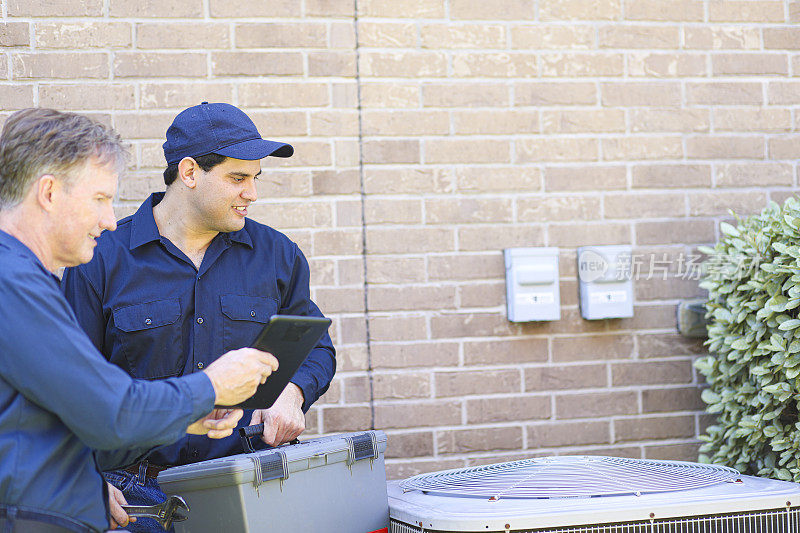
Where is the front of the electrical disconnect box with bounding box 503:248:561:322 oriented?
toward the camera

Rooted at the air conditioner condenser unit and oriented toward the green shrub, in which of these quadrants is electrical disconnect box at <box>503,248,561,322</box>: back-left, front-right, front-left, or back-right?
front-left

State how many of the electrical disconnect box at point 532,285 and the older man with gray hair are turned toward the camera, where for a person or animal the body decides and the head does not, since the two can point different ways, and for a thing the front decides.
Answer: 1

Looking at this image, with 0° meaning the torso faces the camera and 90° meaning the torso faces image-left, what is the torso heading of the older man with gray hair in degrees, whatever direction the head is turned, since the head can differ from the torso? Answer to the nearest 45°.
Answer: approximately 270°

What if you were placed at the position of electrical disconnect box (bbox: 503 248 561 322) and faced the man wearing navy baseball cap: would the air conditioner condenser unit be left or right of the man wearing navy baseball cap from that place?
left

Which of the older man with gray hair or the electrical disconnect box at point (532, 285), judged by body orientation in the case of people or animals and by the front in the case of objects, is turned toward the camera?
the electrical disconnect box

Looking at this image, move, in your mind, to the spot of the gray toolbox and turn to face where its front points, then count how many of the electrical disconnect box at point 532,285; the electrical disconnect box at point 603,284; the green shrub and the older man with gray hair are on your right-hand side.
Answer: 1

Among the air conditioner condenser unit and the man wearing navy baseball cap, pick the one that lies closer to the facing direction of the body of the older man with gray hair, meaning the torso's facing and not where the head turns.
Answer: the air conditioner condenser unit

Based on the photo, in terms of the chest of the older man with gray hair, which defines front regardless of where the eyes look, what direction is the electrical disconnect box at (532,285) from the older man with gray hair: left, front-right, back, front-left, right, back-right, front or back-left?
front-left

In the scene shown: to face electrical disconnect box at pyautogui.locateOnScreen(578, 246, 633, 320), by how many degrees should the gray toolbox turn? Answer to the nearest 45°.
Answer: approximately 90° to its left

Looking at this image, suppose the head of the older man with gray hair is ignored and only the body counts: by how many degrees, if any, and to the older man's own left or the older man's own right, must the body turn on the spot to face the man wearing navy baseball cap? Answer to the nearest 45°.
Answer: approximately 90° to the older man's own left

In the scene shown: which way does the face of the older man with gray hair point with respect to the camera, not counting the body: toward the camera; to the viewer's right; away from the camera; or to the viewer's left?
to the viewer's right

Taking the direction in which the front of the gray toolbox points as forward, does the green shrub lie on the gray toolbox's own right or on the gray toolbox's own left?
on the gray toolbox's own left

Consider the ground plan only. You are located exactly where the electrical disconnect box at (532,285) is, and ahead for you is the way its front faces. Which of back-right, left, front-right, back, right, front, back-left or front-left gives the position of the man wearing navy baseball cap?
front-right

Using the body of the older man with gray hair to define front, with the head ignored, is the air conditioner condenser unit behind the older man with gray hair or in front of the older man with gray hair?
in front

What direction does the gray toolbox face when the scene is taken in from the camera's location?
facing the viewer and to the right of the viewer
